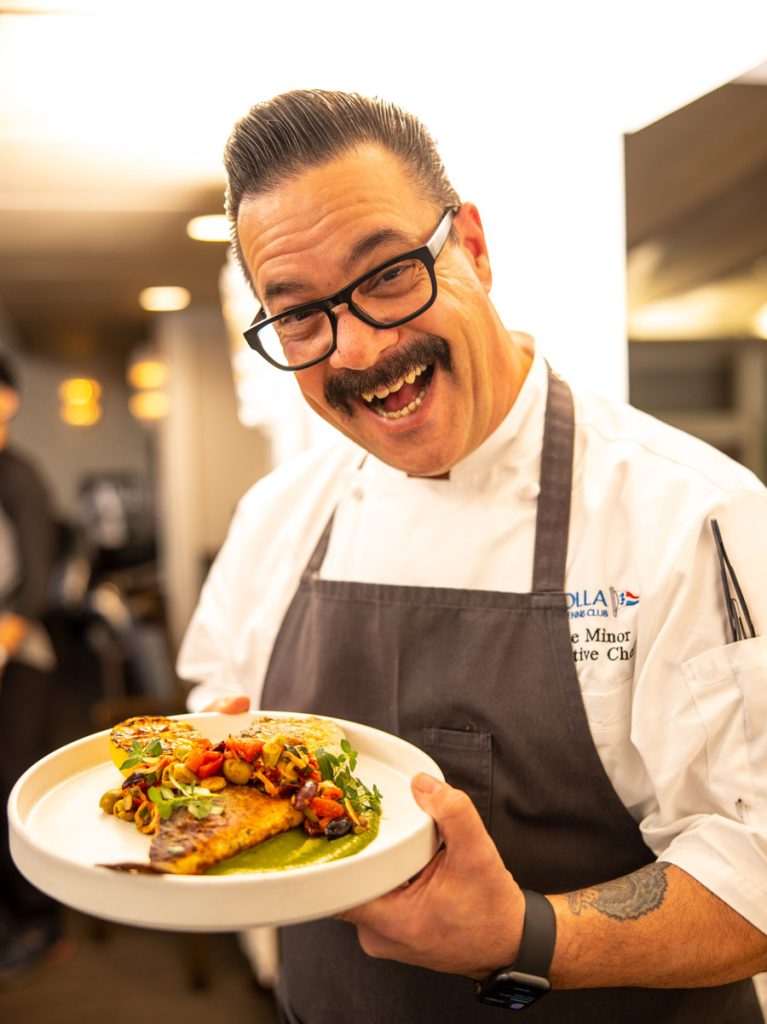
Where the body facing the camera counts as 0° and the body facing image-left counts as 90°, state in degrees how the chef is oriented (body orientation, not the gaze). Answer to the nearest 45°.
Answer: approximately 45°
